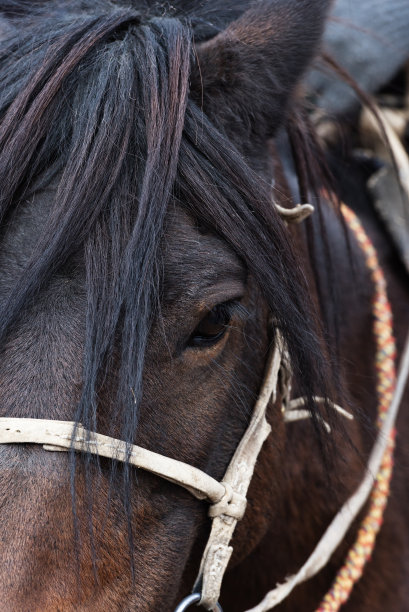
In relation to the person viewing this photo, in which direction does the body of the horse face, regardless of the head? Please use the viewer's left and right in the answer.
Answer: facing the viewer and to the left of the viewer
